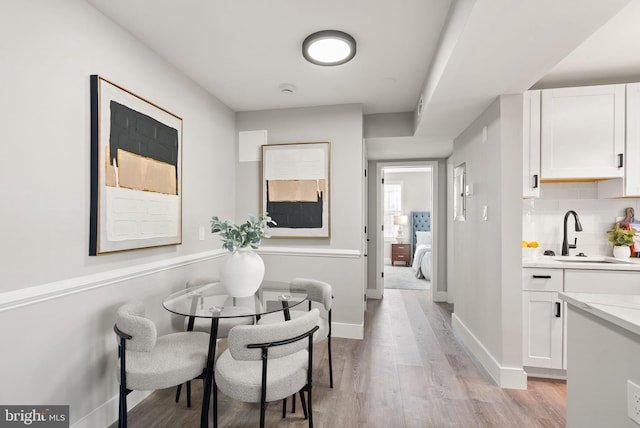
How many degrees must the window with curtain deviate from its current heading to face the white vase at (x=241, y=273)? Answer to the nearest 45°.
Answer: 0° — it already faces it

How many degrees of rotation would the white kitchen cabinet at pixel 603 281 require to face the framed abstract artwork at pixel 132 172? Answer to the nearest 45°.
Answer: approximately 45° to its right

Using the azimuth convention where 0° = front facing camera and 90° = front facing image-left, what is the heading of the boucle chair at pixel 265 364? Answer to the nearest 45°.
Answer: approximately 135°

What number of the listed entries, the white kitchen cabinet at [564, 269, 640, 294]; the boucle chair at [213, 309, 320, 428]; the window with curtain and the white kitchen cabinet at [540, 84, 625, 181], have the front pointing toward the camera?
3

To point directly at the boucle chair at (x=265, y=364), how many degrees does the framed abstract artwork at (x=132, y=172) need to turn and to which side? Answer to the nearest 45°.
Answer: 0° — it already faces it

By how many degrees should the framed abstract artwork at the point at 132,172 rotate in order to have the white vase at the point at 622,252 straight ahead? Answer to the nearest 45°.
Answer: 0° — it already faces it

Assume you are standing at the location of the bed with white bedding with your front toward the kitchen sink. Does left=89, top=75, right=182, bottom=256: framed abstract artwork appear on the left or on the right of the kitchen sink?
right

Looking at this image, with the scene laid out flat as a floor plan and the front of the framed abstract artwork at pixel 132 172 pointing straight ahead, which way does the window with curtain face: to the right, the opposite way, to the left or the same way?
to the right

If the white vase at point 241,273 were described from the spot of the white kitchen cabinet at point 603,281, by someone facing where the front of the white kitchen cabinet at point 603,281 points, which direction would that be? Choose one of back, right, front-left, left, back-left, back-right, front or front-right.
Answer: front-right

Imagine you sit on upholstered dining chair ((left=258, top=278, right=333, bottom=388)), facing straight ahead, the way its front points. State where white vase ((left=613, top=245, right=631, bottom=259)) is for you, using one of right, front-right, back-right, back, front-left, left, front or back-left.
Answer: back-left
